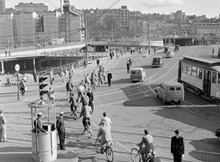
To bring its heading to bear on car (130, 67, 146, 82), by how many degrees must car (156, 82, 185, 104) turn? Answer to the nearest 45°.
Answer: approximately 45° to its right

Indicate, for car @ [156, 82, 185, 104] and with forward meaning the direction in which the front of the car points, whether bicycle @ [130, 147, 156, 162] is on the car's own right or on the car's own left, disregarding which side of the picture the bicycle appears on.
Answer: on the car's own left

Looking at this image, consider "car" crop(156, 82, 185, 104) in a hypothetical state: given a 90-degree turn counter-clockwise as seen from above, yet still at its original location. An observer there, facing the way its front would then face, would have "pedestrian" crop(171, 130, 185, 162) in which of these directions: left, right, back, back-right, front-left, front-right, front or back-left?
front-left

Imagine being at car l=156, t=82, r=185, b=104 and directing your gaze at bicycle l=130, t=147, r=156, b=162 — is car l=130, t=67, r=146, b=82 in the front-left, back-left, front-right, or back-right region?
back-right
